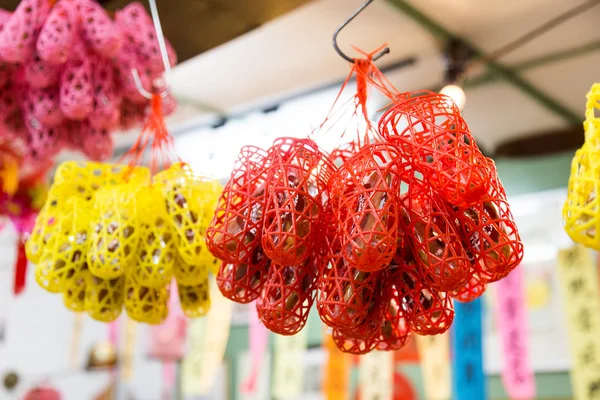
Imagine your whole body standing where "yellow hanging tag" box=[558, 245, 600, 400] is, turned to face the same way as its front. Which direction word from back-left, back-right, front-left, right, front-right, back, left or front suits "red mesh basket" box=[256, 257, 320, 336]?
front

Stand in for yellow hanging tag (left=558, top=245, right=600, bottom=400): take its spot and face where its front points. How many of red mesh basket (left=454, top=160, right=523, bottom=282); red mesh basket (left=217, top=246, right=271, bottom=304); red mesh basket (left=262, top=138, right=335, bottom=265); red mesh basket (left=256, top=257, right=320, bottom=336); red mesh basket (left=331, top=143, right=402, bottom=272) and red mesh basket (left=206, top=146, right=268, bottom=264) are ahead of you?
6

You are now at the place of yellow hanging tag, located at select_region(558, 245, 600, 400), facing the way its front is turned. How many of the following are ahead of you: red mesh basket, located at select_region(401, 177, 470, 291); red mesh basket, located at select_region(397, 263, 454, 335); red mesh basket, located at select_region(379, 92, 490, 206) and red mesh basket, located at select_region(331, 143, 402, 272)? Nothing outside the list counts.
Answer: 4

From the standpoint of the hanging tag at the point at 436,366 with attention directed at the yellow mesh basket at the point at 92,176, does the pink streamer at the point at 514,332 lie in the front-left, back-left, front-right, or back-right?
back-left

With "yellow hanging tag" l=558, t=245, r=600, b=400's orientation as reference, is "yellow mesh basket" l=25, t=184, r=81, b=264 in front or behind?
in front

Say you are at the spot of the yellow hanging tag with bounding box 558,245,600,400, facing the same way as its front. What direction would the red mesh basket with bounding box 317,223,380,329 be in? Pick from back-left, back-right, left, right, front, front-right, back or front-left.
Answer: front

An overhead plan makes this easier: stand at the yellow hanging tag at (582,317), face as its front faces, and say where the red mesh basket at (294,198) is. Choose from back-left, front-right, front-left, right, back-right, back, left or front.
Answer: front

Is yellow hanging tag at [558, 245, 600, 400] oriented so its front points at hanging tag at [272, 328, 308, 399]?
no

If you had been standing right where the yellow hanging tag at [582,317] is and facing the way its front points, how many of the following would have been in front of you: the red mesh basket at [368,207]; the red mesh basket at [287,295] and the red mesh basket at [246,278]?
3

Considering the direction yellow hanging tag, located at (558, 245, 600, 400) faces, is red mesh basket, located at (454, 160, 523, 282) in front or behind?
in front

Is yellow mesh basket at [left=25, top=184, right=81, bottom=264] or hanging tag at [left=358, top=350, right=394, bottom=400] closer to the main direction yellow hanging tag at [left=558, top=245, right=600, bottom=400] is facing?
the yellow mesh basket

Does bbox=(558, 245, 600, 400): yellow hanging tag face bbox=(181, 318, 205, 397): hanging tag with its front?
no

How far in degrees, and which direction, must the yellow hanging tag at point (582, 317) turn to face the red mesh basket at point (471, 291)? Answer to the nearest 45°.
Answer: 0° — it already faces it

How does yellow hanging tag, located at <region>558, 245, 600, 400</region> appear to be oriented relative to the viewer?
toward the camera

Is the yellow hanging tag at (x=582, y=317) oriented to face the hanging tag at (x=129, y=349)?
no

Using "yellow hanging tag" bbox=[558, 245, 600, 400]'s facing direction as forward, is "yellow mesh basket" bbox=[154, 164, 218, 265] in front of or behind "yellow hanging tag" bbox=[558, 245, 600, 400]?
in front

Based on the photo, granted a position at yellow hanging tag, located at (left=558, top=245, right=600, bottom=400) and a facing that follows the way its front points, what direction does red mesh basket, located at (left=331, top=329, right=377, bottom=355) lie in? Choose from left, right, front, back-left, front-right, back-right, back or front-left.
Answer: front

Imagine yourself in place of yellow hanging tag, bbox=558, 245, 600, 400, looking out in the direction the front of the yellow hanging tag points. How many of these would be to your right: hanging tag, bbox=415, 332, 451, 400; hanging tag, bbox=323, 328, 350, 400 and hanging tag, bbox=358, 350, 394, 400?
3
